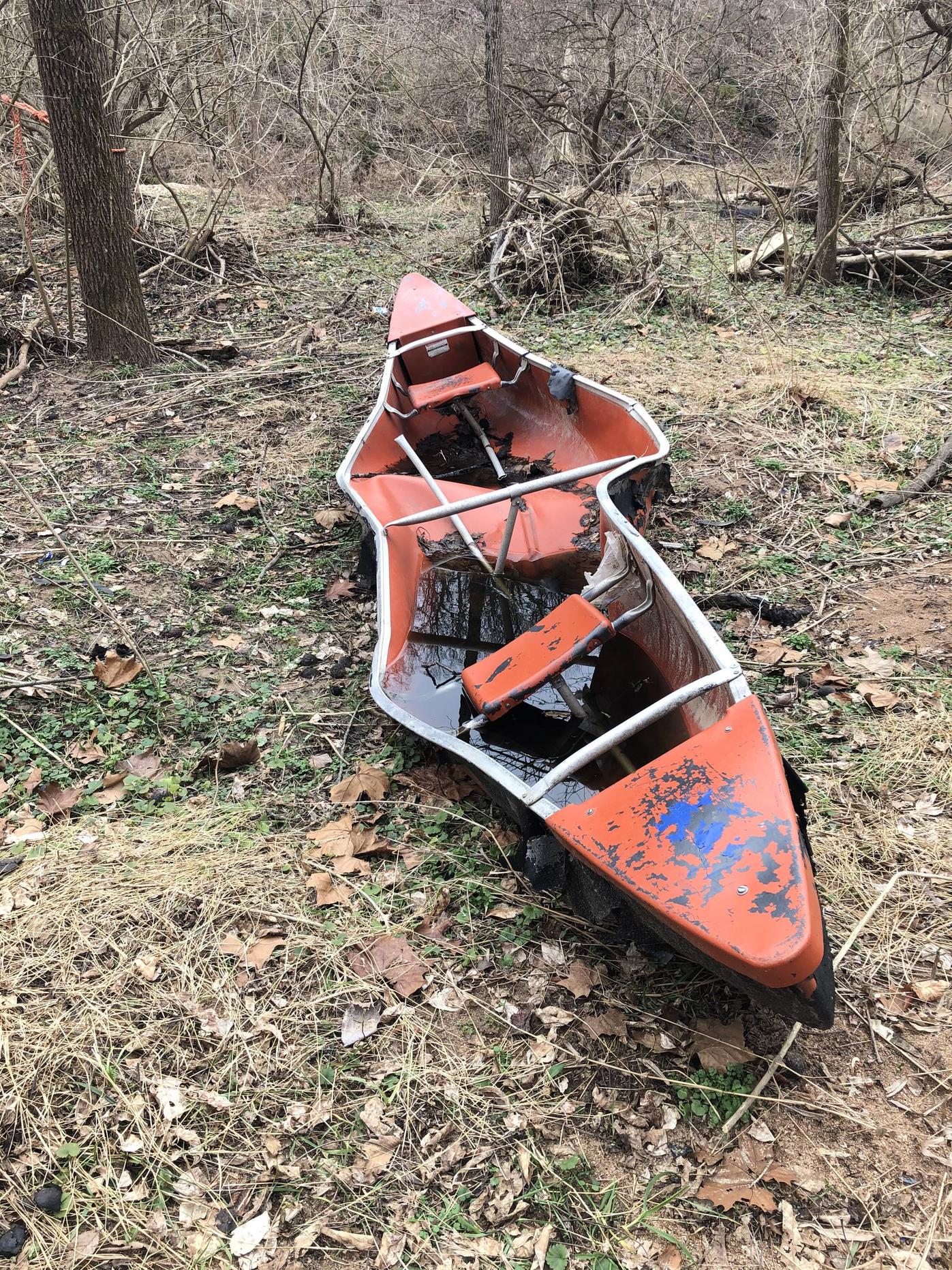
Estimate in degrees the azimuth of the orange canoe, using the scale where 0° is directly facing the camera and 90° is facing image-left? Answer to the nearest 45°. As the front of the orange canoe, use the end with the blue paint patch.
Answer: approximately 315°

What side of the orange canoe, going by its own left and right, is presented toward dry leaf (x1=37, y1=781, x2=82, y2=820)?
right

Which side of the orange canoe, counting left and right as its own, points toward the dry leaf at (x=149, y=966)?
right

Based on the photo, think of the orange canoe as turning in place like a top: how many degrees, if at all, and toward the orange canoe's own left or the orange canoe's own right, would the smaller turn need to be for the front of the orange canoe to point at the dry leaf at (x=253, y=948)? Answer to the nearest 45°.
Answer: approximately 90° to the orange canoe's own right

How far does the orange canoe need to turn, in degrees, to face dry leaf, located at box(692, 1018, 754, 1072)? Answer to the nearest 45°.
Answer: approximately 45° to its right

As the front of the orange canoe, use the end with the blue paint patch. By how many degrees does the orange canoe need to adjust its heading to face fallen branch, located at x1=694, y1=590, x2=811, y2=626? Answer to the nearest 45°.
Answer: approximately 90° to its left

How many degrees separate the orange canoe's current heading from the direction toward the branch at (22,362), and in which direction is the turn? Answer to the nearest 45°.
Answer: approximately 180°
